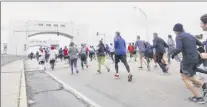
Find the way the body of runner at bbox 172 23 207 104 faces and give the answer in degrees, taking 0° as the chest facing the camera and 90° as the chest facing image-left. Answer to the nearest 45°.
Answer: approximately 135°

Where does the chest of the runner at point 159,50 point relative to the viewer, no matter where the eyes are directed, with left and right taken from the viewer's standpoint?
facing away from the viewer and to the left of the viewer
